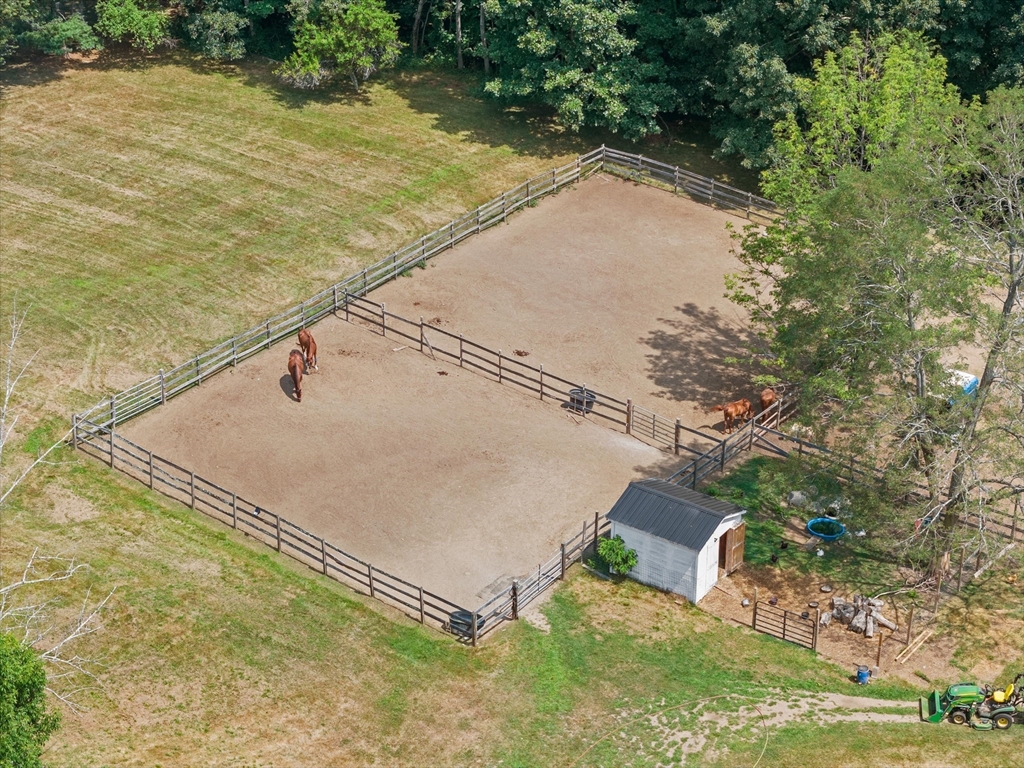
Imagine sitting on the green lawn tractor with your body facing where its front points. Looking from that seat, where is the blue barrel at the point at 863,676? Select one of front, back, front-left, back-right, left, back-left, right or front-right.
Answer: front

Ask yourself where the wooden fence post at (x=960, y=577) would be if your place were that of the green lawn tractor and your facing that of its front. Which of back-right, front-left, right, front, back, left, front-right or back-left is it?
right

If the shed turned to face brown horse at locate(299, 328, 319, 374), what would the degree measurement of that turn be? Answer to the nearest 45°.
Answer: approximately 180°

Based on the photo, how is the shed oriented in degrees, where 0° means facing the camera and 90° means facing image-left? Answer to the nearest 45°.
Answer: approximately 315°

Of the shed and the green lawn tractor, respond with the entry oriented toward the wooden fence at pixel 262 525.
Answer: the green lawn tractor

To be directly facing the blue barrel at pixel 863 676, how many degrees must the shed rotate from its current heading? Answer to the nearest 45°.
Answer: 0° — it already faces it

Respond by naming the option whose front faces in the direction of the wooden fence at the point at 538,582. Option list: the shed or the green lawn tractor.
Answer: the green lawn tractor

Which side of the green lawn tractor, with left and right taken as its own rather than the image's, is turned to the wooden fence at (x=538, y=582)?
front

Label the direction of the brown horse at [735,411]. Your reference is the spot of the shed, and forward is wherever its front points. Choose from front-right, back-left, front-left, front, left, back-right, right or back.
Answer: back-left

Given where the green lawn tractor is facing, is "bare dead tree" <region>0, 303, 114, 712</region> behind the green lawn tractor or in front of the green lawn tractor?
in front

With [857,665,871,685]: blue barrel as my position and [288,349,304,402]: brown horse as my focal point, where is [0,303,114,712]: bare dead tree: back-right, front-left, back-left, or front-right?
front-left

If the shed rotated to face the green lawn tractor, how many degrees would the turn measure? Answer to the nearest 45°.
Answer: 0° — it already faces it

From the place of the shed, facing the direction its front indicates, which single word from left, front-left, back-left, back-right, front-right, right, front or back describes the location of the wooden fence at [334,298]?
back

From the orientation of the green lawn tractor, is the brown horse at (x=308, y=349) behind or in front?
in front

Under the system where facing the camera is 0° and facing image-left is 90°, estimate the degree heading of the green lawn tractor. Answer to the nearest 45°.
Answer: approximately 90°

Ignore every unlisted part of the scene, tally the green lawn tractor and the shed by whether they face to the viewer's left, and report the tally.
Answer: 1

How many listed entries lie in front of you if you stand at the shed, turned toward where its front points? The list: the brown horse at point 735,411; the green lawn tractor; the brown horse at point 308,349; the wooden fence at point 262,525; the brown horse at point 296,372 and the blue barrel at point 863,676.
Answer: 2

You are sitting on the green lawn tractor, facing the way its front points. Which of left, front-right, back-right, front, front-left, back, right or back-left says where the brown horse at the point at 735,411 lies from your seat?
front-right
